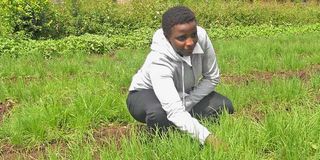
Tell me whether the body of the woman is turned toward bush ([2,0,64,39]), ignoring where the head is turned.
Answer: no

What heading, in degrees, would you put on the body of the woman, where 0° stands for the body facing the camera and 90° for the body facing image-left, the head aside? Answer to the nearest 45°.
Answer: approximately 315°
